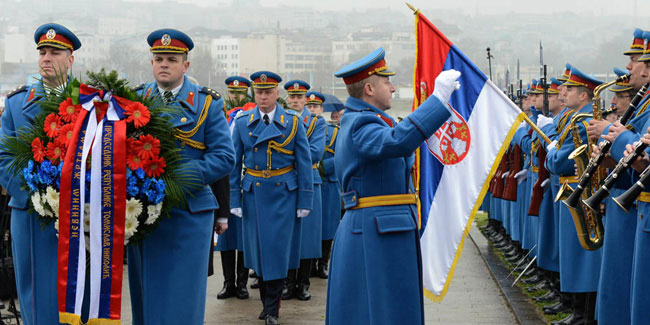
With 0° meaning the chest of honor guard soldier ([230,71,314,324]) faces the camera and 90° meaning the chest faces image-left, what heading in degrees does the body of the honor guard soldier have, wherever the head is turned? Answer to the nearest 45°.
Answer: approximately 0°

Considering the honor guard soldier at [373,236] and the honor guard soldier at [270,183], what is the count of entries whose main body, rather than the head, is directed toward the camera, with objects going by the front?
1

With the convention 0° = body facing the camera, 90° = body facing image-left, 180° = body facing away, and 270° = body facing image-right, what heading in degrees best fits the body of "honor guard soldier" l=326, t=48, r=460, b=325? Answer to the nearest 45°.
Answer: approximately 270°

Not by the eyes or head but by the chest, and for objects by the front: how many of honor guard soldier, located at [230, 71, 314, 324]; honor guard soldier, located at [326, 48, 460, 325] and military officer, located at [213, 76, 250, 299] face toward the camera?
2

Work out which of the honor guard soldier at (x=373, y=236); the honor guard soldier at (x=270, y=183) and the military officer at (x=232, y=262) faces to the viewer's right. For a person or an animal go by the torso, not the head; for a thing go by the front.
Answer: the honor guard soldier at (x=373, y=236)
